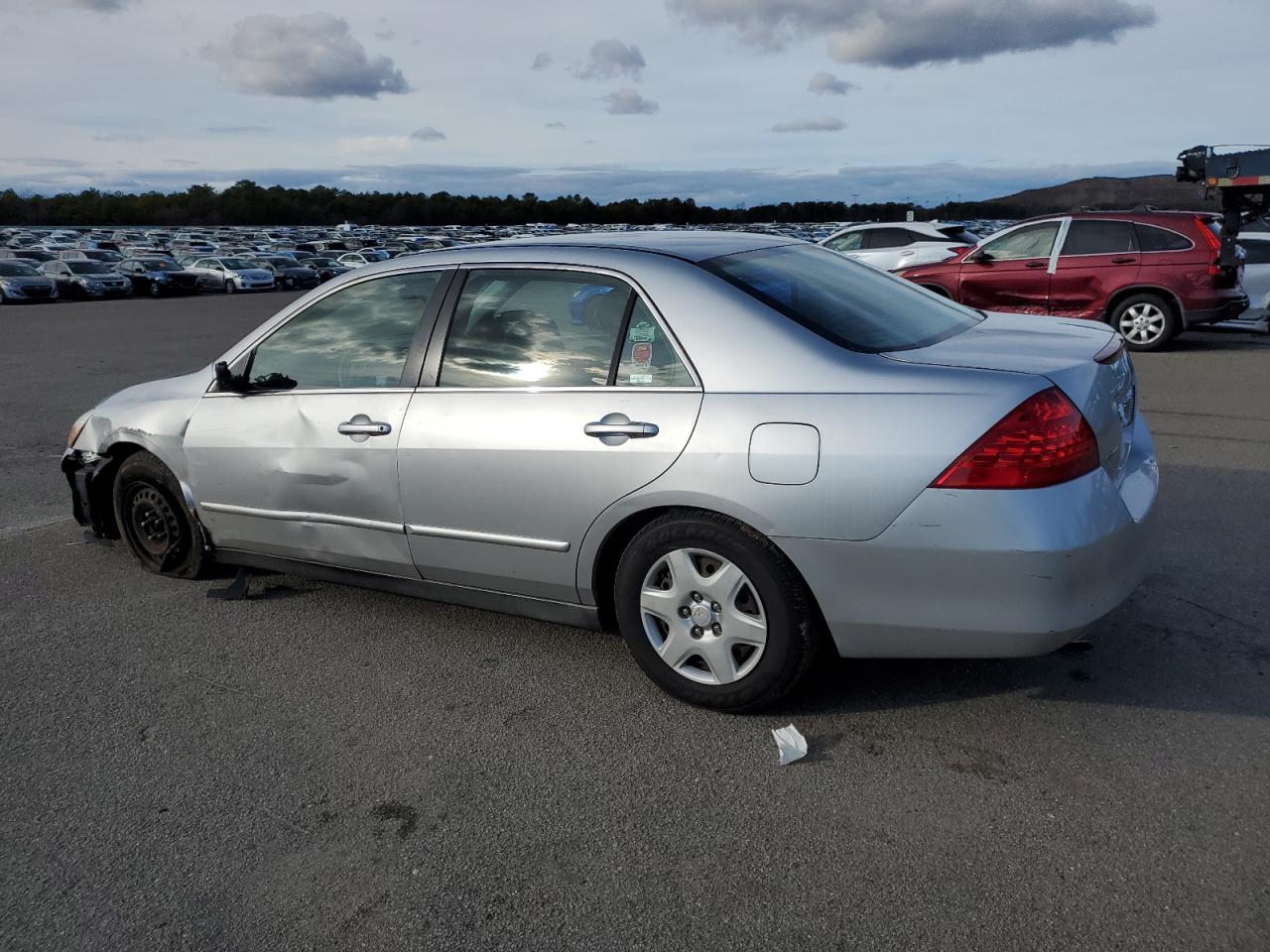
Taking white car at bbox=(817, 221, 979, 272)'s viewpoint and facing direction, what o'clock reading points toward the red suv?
The red suv is roughly at 8 o'clock from the white car.

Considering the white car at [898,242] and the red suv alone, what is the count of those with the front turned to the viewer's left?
2

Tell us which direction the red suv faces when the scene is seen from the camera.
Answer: facing to the left of the viewer

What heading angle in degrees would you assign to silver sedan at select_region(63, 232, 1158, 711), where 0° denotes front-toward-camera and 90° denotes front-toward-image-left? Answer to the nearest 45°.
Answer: approximately 135°

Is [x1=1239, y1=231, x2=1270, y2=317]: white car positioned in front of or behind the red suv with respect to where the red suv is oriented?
behind

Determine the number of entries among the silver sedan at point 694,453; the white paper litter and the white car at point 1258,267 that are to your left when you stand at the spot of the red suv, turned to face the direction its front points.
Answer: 2

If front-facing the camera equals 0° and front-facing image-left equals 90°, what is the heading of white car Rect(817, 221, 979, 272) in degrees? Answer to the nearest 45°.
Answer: approximately 90°

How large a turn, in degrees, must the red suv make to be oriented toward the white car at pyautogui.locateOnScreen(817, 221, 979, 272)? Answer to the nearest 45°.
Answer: approximately 45° to its right
